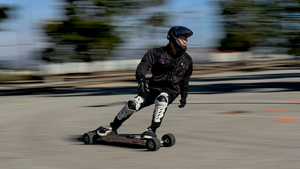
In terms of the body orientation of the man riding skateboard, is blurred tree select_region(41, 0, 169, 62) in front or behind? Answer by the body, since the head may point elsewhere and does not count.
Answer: behind

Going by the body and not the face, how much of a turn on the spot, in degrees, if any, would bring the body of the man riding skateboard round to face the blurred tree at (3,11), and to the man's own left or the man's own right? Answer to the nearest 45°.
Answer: approximately 135° to the man's own right

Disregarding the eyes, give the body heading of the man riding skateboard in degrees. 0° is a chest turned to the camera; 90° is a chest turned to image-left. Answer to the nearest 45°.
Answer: approximately 0°

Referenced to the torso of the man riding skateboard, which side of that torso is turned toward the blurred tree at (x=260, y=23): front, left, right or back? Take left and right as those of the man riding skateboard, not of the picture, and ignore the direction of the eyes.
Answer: back
